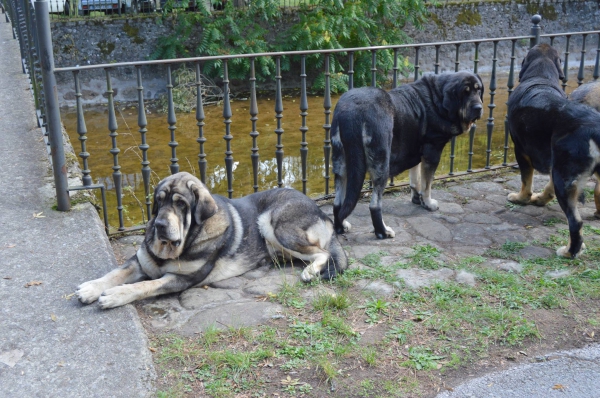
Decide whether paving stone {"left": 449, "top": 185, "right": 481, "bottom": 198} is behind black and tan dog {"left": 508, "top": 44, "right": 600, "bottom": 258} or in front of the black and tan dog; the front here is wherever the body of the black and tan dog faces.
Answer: in front

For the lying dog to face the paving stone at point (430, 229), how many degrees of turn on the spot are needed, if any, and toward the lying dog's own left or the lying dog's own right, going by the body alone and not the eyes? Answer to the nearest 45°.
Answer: approximately 180°

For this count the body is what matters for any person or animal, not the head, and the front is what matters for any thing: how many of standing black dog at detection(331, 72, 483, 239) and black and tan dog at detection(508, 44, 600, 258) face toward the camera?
0

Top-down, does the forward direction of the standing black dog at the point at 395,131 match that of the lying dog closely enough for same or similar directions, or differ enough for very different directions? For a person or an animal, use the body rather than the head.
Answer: very different directions

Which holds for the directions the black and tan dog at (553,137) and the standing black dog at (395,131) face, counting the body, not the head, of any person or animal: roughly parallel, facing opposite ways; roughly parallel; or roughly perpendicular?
roughly perpendicular

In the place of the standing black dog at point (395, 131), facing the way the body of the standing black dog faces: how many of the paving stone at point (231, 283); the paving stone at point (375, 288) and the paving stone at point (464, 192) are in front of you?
1

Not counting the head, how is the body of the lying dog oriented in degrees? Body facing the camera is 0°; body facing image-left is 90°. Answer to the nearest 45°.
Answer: approximately 45°

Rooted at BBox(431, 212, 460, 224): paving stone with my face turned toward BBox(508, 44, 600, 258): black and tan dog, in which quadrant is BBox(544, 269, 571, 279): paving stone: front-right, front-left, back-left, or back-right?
front-right

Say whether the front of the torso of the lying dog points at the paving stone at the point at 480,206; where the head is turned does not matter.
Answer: no

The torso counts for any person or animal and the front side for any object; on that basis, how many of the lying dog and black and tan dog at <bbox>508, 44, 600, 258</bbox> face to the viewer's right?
0

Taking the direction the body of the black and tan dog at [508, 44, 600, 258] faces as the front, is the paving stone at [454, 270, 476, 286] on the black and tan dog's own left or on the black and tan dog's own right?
on the black and tan dog's own left

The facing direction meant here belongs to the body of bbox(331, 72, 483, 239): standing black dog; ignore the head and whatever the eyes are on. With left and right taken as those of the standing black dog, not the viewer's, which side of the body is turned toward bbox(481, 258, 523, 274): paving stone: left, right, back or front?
right

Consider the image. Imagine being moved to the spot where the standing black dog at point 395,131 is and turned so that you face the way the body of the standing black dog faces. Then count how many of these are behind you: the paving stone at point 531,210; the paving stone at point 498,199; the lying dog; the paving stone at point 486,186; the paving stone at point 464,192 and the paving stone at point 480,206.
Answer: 1

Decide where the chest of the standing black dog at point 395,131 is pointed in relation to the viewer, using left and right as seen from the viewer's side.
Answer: facing away from the viewer and to the right of the viewer

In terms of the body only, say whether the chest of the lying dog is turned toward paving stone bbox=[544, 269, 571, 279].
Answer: no

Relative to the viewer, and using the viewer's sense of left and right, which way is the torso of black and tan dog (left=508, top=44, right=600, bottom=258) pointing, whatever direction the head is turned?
facing away from the viewer and to the left of the viewer
